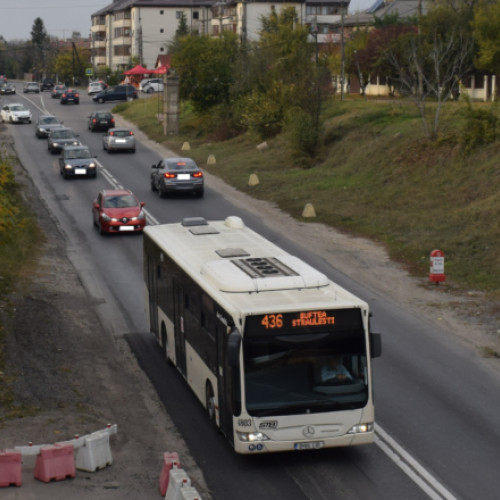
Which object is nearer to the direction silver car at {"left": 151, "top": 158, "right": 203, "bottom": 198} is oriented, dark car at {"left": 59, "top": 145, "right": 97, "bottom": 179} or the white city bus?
the dark car

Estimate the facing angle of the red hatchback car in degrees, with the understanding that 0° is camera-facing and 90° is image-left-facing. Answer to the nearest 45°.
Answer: approximately 0°

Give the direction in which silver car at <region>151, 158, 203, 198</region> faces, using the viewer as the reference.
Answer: facing away from the viewer

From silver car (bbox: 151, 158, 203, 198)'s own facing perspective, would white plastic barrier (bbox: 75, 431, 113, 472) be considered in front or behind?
behind

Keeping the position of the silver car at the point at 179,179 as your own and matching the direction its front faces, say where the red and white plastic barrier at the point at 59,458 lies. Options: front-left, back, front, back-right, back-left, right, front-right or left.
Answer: back

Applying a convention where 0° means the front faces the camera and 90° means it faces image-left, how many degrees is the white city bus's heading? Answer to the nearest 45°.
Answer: approximately 0°

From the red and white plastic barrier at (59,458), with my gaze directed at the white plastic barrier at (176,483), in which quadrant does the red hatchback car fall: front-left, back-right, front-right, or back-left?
back-left

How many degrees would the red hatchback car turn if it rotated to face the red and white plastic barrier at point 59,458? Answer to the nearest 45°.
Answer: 0° — it already faces it

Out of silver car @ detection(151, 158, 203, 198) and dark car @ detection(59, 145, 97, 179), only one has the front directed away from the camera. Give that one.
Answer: the silver car

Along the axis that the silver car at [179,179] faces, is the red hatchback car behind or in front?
behind

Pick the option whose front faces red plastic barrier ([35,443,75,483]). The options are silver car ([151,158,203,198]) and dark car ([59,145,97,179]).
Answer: the dark car
